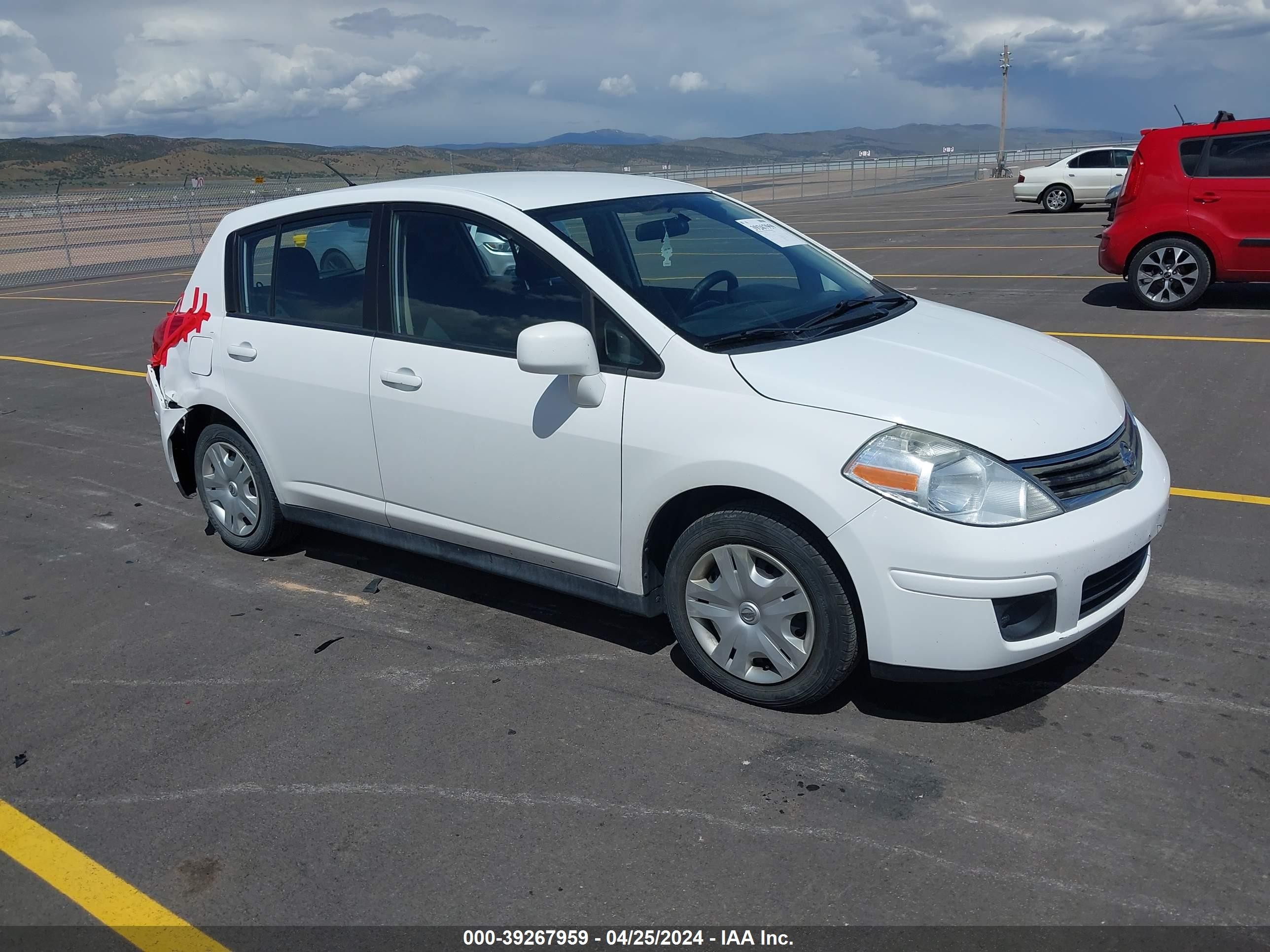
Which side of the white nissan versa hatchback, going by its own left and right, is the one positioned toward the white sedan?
left

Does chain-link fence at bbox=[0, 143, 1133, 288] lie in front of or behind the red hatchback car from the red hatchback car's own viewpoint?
behind

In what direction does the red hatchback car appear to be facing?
to the viewer's right

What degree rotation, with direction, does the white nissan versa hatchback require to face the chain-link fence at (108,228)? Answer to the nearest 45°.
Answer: approximately 180°

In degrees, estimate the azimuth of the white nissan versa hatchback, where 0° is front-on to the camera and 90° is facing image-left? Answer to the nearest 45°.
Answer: approximately 315°

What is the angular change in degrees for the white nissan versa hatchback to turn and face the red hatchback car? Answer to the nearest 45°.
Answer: approximately 90° to its left
